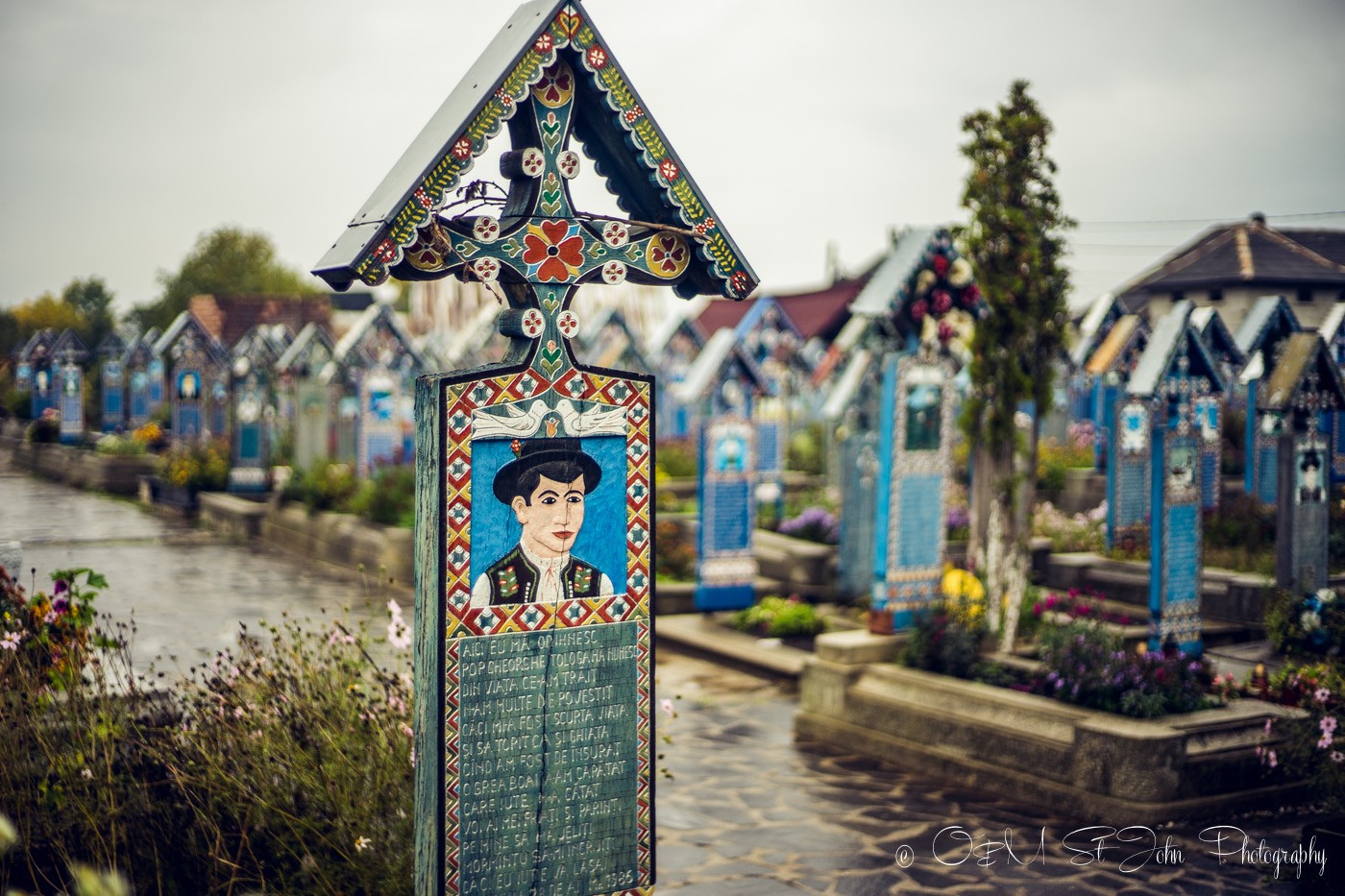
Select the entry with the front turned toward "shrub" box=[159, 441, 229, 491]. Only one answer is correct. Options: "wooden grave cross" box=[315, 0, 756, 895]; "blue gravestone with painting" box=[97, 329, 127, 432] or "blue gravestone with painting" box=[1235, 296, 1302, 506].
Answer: "blue gravestone with painting" box=[97, 329, 127, 432]

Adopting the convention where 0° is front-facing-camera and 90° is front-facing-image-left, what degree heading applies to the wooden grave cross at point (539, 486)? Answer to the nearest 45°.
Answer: approximately 0°

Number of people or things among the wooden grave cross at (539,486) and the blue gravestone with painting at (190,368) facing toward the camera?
2
